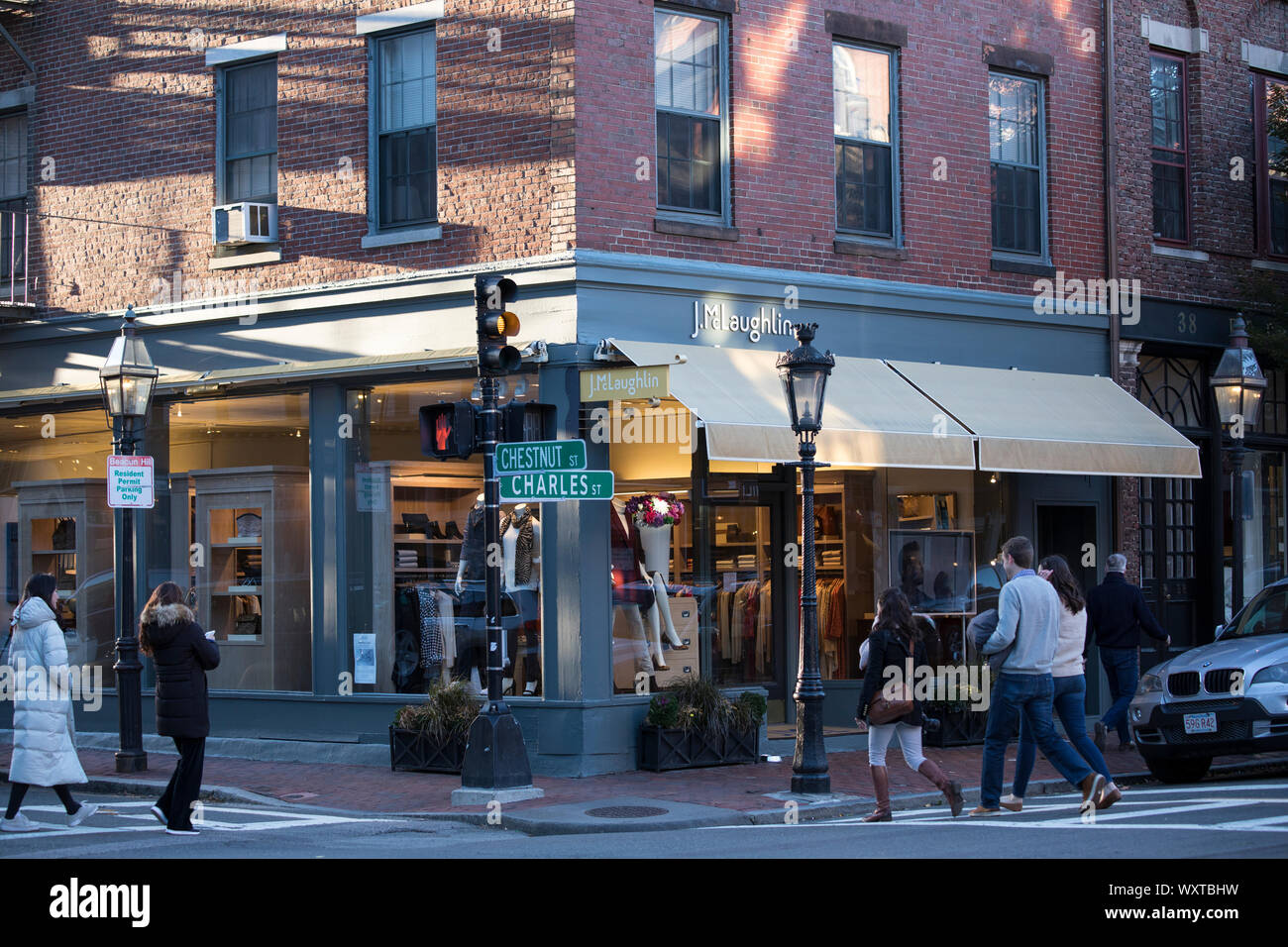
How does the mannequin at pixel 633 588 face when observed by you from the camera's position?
facing the viewer and to the right of the viewer

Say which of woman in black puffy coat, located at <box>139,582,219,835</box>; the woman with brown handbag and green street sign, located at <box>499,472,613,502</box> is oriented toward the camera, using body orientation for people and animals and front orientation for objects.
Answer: the green street sign

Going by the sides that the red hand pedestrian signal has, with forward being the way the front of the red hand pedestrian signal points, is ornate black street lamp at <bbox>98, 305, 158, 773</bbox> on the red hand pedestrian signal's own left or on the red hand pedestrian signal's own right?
on the red hand pedestrian signal's own right

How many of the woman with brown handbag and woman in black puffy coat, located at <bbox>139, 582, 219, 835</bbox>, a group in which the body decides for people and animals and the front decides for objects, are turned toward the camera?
0

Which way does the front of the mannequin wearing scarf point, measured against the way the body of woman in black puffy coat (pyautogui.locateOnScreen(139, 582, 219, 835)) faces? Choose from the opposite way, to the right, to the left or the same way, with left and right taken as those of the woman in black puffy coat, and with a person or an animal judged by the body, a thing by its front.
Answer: the opposite way
